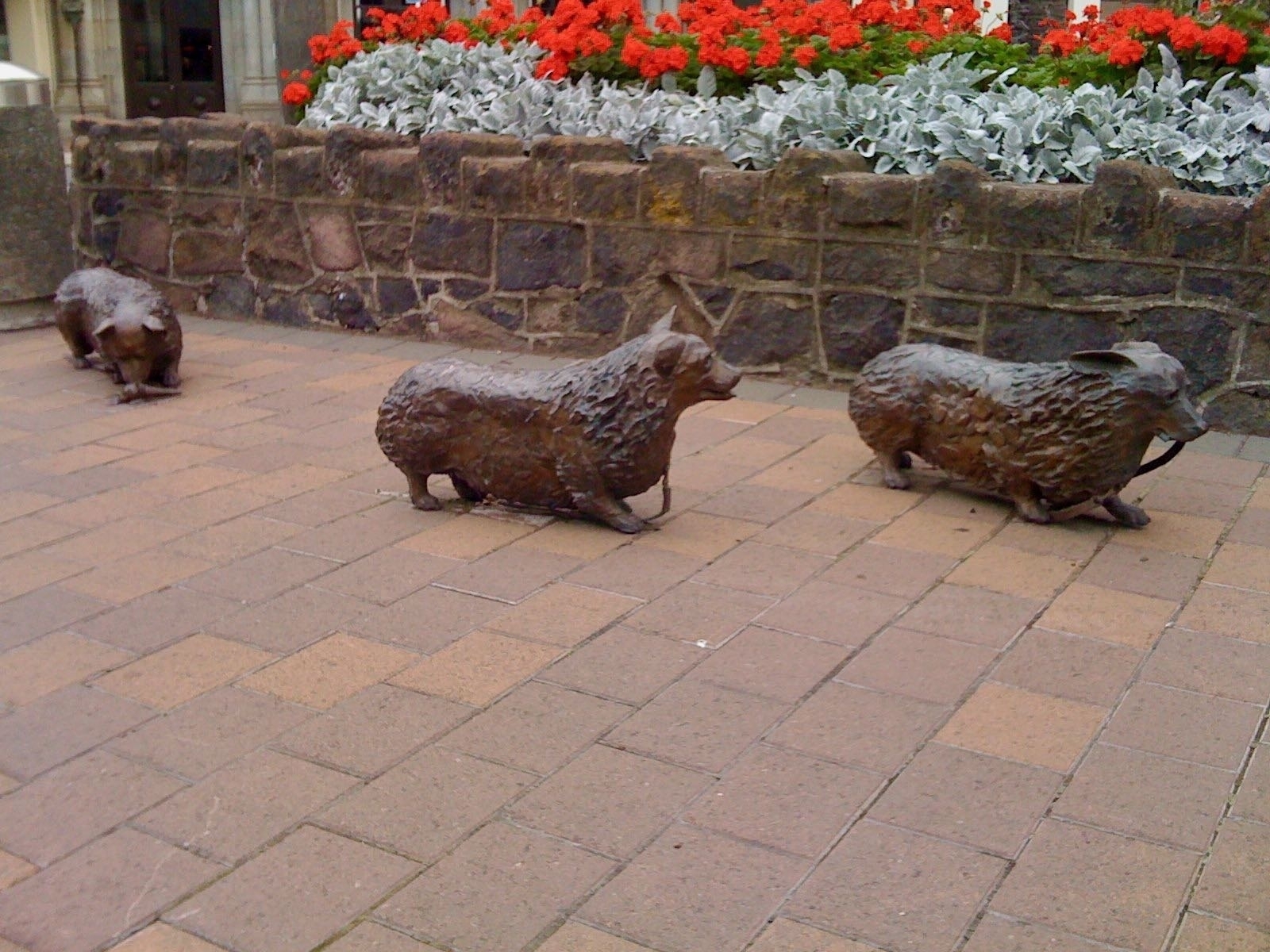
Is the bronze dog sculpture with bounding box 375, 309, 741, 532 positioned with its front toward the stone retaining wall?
no

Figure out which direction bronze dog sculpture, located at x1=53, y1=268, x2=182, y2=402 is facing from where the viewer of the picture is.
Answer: facing the viewer and to the right of the viewer

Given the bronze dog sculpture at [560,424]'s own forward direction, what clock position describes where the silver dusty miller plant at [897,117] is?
The silver dusty miller plant is roughly at 10 o'clock from the bronze dog sculpture.

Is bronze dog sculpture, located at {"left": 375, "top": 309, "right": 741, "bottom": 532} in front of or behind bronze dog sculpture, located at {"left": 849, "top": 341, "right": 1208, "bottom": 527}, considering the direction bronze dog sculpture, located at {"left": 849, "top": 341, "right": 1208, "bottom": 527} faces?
behind

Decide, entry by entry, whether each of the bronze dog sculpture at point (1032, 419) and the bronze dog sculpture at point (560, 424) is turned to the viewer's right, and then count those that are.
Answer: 2

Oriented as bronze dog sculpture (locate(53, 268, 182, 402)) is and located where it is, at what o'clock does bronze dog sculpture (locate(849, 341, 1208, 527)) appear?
bronze dog sculpture (locate(849, 341, 1208, 527)) is roughly at 12 o'clock from bronze dog sculpture (locate(53, 268, 182, 402)).

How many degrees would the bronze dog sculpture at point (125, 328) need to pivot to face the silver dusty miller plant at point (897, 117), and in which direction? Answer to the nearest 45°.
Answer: approximately 45° to its left

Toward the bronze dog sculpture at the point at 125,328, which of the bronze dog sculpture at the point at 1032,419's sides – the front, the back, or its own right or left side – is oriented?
back

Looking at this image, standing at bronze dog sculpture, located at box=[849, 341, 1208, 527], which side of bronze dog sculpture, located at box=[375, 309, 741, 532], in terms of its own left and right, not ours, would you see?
front

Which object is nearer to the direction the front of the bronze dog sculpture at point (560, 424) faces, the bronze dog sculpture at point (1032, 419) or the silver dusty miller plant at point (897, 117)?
the bronze dog sculpture

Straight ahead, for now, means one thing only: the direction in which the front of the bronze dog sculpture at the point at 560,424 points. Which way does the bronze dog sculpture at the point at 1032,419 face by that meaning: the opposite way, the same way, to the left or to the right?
the same way

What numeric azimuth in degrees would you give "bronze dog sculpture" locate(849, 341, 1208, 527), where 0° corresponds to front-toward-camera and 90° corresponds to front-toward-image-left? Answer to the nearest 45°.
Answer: approximately 270°

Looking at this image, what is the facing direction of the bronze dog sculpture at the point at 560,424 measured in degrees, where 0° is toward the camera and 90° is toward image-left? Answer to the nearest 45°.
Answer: approximately 270°
